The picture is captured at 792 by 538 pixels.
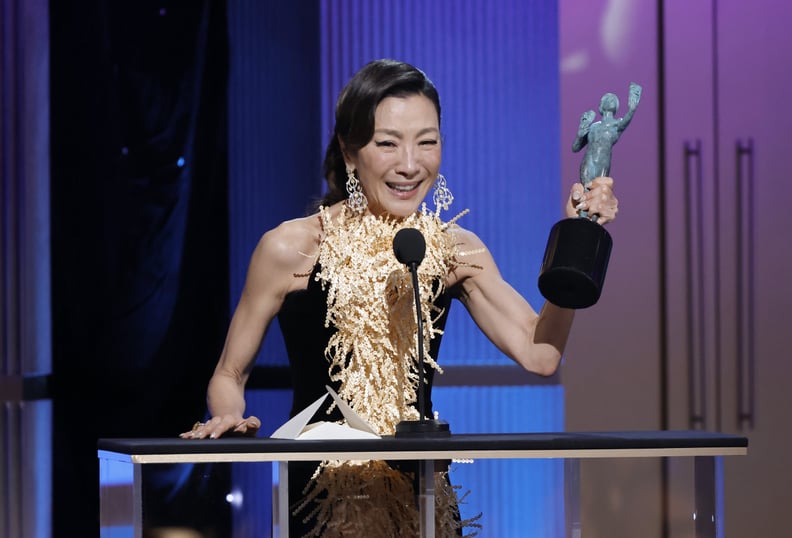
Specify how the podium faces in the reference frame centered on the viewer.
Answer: facing the viewer

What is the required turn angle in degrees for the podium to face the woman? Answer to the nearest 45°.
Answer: approximately 180°
